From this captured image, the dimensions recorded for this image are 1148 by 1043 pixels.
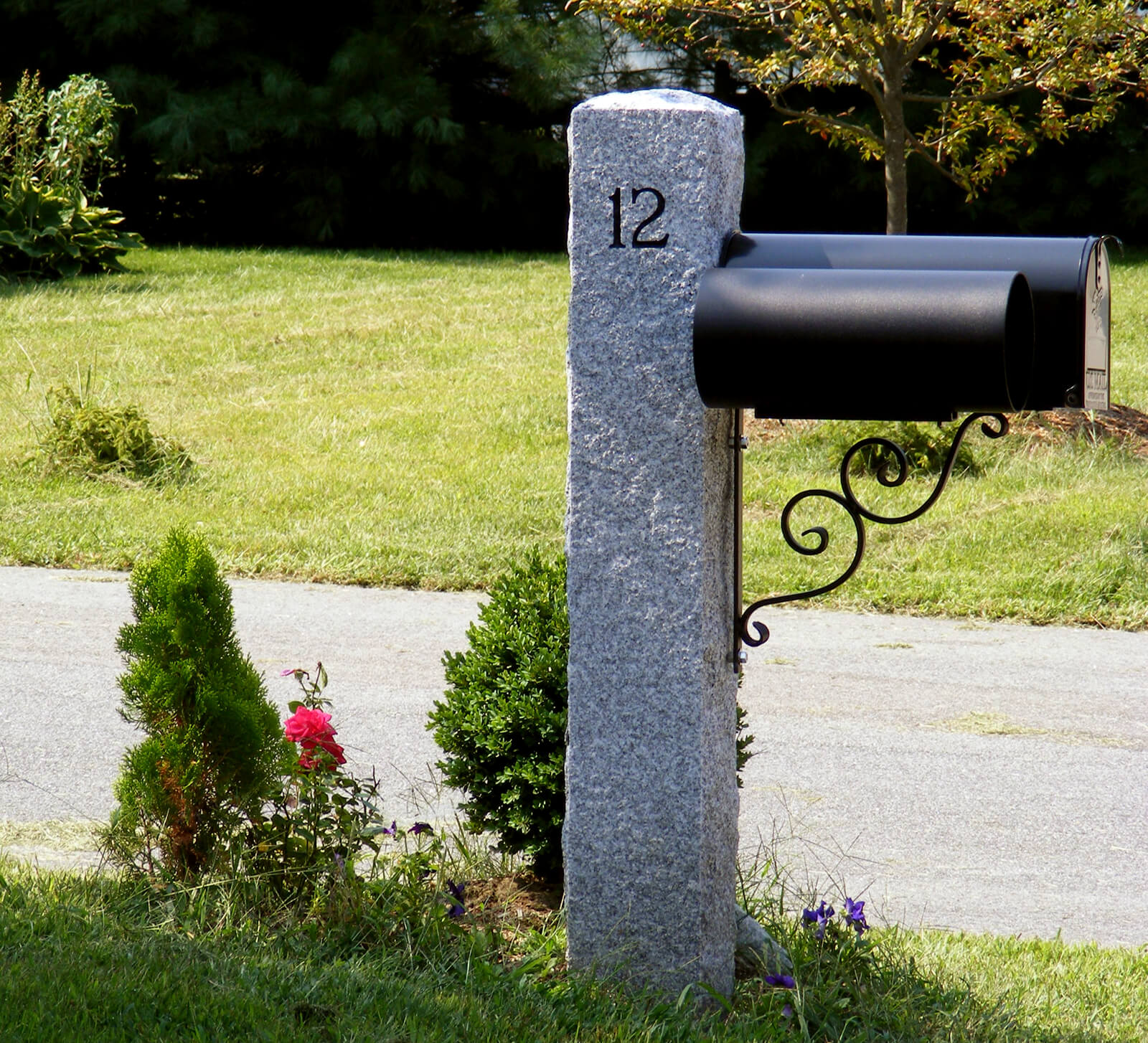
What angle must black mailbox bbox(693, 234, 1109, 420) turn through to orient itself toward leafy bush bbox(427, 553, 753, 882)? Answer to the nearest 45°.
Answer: approximately 135° to its left

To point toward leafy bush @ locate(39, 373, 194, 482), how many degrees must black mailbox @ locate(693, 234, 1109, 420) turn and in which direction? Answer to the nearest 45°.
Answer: approximately 135° to its left

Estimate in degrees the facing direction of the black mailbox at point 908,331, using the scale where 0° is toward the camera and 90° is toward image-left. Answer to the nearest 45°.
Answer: approximately 270°
